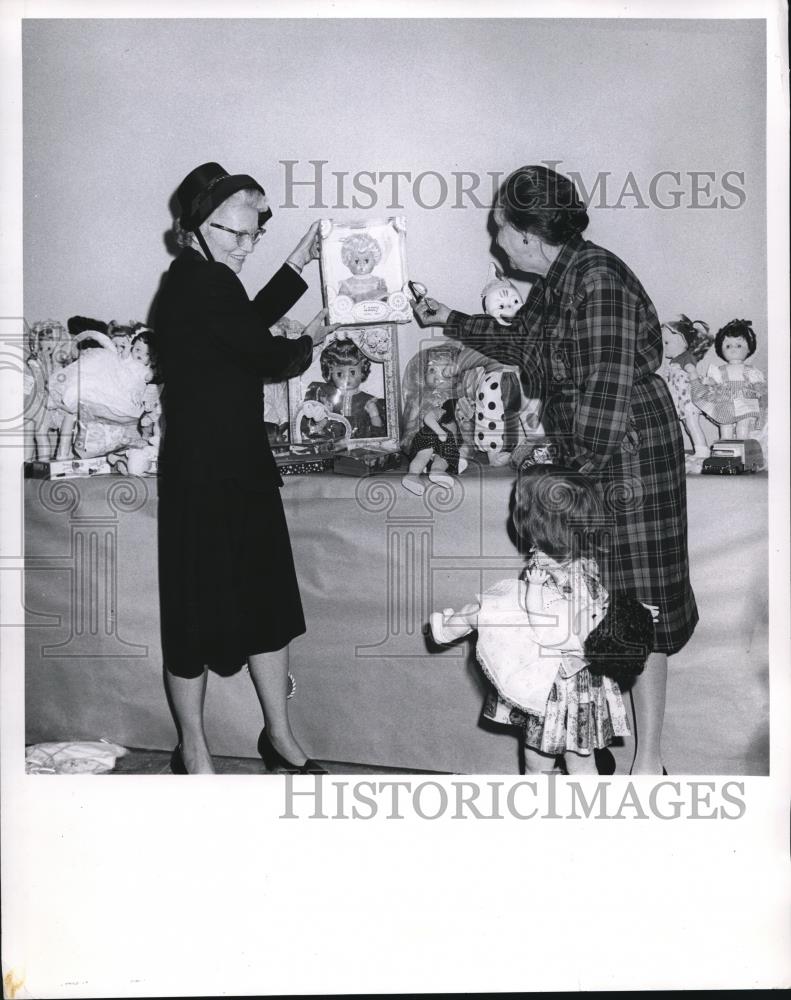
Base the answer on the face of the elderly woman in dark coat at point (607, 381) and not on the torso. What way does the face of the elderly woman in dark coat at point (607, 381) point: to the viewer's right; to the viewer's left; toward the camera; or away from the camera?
to the viewer's left

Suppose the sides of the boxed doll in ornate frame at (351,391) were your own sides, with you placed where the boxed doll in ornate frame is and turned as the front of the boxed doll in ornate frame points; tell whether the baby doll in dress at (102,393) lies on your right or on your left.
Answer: on your right

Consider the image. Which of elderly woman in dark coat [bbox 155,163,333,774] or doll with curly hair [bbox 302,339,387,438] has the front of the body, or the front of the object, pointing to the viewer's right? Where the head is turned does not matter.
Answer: the elderly woman in dark coat

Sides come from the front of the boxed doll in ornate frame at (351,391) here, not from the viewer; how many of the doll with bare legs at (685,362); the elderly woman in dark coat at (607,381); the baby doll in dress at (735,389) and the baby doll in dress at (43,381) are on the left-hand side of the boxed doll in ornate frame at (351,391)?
3

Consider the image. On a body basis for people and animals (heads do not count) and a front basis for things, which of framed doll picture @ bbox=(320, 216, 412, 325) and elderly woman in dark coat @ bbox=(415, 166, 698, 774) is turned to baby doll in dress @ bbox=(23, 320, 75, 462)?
the elderly woman in dark coat

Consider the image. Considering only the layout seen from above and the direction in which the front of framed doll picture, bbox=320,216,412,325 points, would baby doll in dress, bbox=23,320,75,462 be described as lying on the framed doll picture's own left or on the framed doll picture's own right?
on the framed doll picture's own right

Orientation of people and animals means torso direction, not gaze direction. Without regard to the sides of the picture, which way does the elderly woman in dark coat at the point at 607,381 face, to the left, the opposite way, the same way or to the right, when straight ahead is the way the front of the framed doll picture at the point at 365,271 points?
to the right

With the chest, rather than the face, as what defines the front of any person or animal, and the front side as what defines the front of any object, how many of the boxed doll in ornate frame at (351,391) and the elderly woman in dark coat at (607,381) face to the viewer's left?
1

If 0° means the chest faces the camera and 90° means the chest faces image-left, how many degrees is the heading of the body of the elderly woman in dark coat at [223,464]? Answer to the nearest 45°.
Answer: approximately 270°

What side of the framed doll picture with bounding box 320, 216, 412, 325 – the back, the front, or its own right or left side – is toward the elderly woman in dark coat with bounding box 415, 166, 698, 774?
left

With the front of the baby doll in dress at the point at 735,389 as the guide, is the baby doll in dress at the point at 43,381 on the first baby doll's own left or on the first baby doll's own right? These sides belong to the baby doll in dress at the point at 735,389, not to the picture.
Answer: on the first baby doll's own right

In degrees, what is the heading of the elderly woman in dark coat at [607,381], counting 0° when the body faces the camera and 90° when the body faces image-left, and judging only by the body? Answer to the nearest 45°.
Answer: approximately 90°
